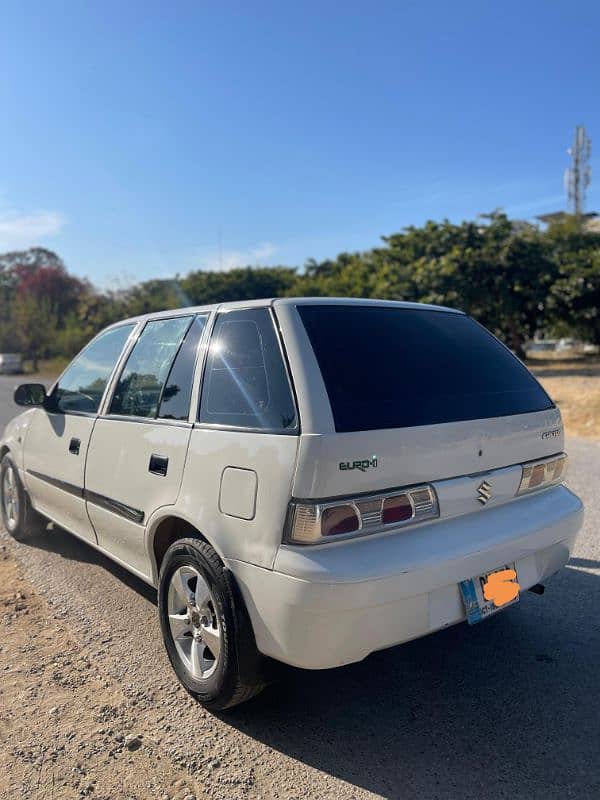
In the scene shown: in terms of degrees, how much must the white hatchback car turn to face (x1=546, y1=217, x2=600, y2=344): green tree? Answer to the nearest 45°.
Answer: approximately 90° to its right

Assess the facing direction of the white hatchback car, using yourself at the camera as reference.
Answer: facing away from the viewer and to the left of the viewer
